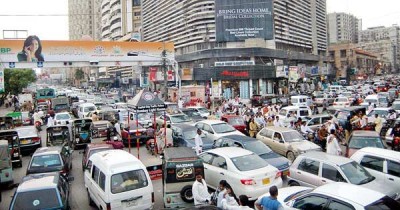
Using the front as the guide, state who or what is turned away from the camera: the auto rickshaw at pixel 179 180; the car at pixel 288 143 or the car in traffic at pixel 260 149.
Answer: the auto rickshaw

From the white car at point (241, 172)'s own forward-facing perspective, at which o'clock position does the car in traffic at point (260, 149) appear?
The car in traffic is roughly at 2 o'clock from the white car.

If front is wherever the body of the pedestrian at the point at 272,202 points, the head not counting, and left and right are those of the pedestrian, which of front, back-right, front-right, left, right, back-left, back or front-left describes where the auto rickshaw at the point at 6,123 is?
front-left

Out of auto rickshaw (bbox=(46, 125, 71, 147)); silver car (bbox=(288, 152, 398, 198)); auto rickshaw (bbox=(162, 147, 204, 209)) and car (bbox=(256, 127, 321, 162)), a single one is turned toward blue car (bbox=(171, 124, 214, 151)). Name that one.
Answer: auto rickshaw (bbox=(162, 147, 204, 209))

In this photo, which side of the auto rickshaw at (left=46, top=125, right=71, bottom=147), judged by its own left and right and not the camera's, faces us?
back

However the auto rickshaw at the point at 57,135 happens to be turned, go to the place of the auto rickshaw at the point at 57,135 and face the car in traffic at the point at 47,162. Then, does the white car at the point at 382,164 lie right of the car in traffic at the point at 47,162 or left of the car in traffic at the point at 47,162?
left

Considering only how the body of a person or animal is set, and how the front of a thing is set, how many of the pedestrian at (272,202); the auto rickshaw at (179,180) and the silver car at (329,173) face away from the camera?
2

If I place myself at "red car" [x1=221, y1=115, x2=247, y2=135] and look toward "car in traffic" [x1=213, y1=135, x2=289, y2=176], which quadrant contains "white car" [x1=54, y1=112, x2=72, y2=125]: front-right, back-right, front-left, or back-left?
back-right

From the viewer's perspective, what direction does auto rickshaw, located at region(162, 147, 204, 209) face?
away from the camera

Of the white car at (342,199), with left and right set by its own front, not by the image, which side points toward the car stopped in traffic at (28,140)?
front

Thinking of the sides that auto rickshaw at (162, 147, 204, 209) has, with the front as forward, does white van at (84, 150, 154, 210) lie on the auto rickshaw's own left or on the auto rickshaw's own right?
on the auto rickshaw's own left

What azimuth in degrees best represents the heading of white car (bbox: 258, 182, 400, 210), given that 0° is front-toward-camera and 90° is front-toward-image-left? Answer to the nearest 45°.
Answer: approximately 135°

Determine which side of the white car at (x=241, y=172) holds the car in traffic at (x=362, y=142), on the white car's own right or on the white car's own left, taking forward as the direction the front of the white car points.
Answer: on the white car's own right

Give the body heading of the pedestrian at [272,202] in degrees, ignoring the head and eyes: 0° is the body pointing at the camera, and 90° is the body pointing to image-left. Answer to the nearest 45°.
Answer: approximately 180°

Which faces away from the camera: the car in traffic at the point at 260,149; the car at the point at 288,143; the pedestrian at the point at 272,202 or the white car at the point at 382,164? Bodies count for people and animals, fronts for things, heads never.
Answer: the pedestrian

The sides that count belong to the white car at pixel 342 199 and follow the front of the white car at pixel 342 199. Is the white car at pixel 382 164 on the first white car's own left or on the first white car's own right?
on the first white car's own right
